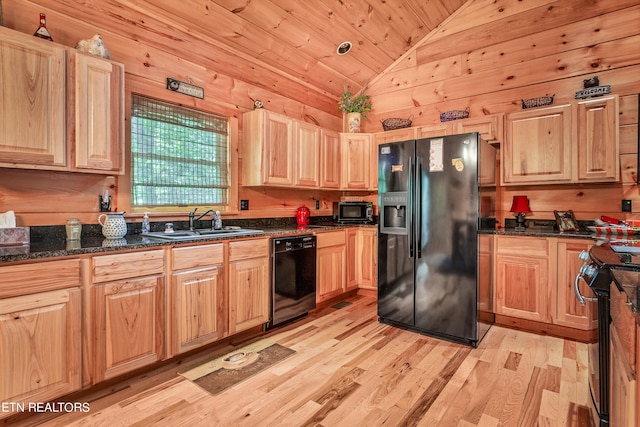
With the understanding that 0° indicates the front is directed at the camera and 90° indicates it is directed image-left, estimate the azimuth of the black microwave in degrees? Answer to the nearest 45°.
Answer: approximately 0°

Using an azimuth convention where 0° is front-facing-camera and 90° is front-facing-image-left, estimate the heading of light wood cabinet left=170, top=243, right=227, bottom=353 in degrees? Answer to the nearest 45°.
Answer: approximately 315°

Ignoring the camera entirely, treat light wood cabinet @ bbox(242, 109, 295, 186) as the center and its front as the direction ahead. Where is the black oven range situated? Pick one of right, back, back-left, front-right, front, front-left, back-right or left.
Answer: front

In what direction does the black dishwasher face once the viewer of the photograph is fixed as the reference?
facing the viewer and to the right of the viewer

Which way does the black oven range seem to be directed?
to the viewer's left

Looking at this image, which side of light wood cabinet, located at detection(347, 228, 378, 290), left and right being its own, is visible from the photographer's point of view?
front

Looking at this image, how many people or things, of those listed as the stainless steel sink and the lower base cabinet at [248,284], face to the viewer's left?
0

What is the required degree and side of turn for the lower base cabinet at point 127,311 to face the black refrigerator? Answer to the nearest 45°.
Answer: approximately 45° to its left

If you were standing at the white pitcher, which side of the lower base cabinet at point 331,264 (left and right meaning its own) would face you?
right

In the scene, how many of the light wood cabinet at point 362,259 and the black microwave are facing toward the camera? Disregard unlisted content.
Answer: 2

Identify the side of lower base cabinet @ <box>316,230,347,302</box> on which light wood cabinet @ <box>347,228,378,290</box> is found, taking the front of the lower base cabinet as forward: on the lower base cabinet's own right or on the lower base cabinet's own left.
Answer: on the lower base cabinet's own left

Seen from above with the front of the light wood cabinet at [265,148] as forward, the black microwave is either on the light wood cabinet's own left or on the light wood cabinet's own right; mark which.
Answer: on the light wood cabinet's own left
